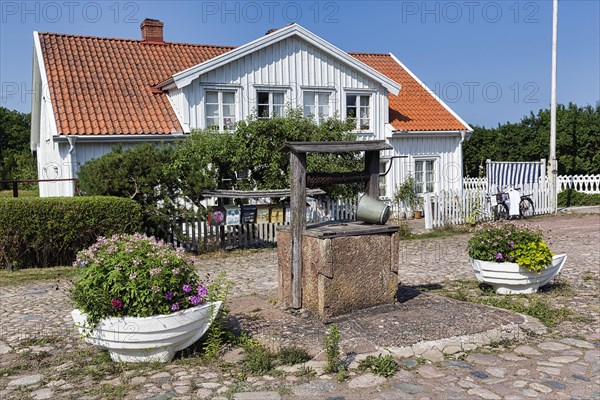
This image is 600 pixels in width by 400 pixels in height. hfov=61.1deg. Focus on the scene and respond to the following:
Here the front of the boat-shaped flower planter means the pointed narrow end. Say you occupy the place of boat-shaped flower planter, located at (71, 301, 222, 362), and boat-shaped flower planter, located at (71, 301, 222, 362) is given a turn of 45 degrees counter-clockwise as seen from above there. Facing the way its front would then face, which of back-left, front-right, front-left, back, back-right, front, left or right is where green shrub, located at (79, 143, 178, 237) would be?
front-left

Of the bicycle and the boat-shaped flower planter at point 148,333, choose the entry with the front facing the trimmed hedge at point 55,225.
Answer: the bicycle

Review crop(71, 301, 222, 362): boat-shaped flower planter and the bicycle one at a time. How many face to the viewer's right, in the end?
1

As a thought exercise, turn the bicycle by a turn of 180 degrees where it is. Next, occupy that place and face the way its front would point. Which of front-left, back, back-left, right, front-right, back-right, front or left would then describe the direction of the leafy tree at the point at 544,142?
front-left

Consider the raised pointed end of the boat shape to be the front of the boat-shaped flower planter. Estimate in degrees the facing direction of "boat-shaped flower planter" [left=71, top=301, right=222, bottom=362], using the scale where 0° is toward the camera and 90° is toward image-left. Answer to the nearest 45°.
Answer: approximately 270°

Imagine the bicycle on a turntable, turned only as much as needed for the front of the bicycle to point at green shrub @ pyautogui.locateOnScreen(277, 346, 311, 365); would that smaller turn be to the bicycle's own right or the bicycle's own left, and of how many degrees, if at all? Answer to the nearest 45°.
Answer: approximately 45° to the bicycle's own left

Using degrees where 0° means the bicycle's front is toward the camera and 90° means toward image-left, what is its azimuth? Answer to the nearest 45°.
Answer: approximately 45°
